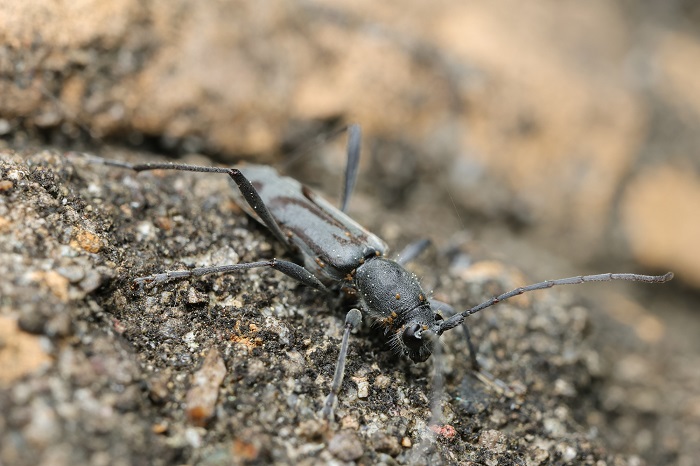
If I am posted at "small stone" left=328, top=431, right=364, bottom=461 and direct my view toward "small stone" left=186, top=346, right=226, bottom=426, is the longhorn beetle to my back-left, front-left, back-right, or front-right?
front-right

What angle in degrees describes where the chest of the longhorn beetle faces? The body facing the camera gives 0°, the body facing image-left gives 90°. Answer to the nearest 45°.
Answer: approximately 315°
